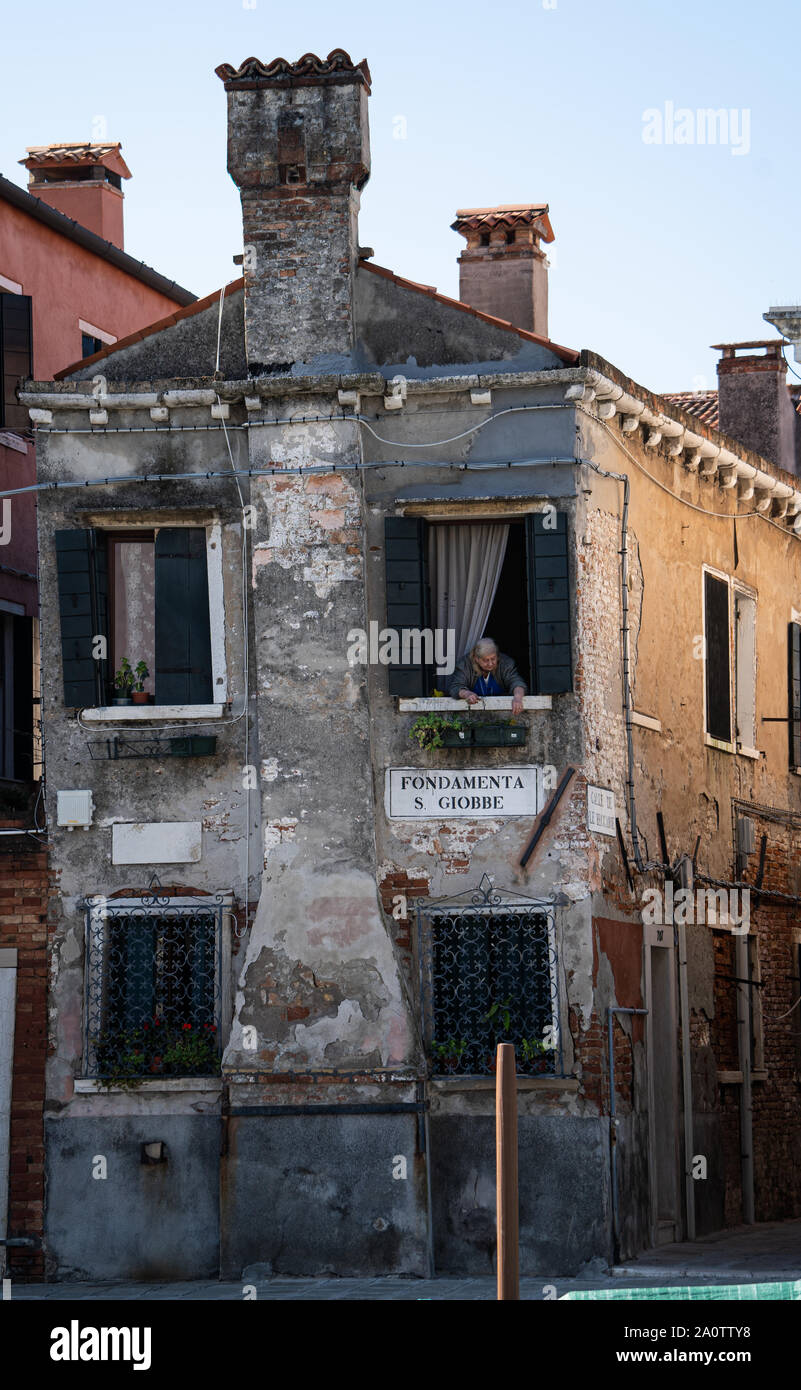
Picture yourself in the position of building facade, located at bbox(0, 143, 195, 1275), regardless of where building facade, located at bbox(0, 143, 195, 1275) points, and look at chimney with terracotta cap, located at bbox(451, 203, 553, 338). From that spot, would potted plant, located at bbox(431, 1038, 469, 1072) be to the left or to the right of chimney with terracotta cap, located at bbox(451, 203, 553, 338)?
right

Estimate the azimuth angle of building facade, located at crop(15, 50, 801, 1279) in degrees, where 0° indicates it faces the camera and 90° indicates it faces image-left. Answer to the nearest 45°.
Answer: approximately 0°

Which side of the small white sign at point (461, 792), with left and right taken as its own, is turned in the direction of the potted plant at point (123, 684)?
right

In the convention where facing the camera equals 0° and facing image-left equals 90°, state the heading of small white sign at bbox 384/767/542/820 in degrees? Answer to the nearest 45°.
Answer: approximately 0°

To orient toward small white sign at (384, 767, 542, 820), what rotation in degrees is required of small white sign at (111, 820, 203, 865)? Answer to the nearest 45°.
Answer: approximately 90° to its left
